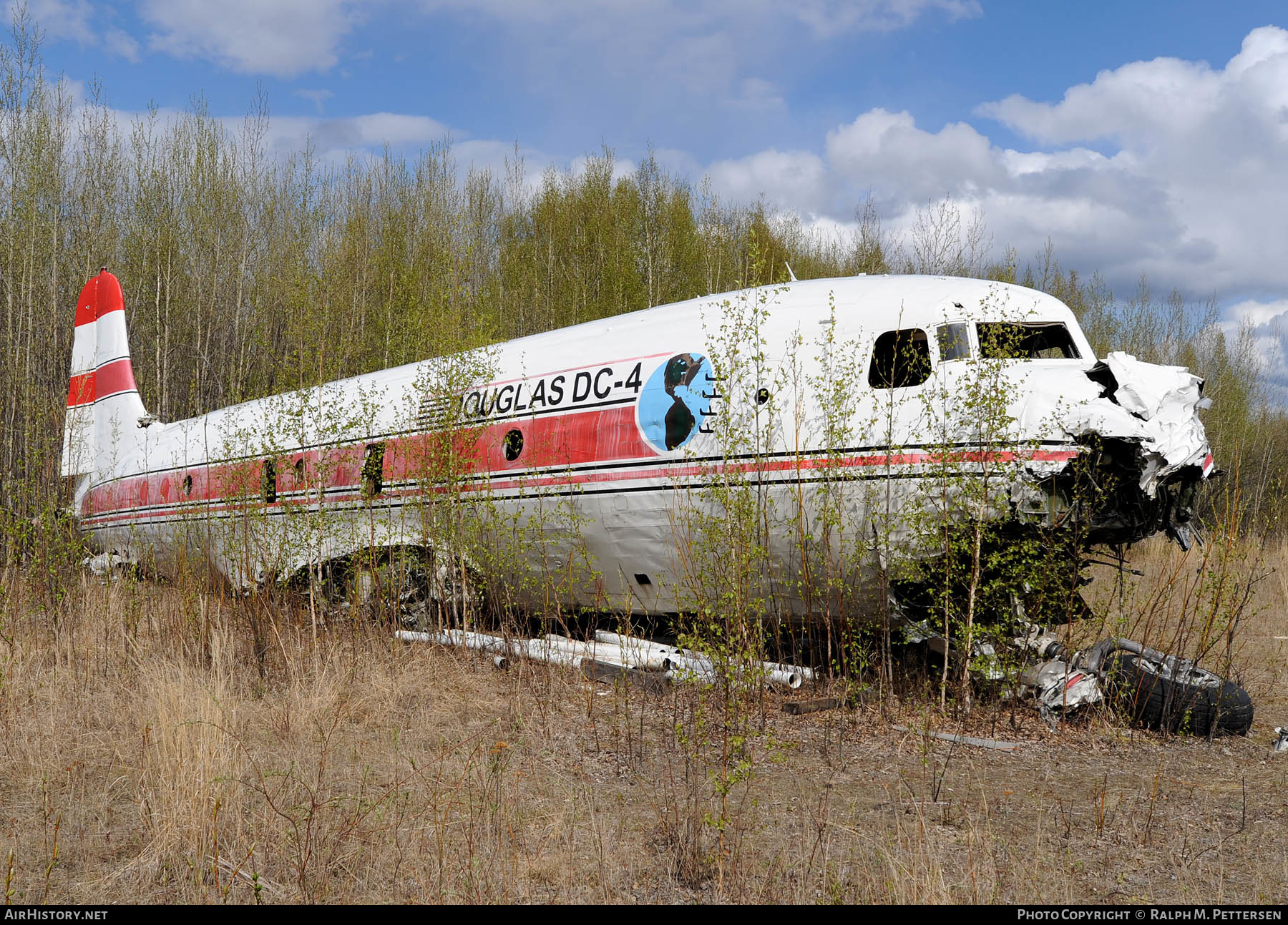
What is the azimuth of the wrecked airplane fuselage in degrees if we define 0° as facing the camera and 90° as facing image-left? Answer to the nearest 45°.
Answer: approximately 315°
